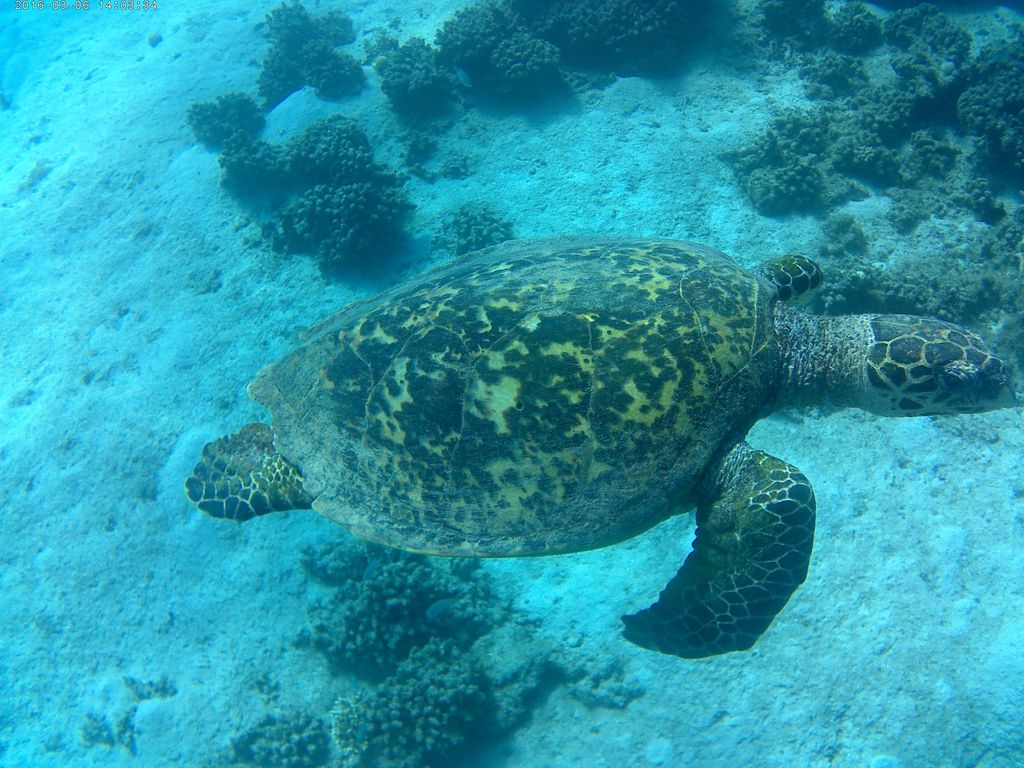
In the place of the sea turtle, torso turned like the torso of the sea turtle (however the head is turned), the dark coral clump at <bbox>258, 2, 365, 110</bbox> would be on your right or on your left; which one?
on your left

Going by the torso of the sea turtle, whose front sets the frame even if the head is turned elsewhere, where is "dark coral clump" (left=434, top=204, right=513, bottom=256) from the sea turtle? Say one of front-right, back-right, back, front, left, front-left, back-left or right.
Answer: left

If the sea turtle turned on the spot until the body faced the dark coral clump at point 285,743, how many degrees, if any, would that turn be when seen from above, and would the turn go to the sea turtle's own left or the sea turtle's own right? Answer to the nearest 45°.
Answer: approximately 180°

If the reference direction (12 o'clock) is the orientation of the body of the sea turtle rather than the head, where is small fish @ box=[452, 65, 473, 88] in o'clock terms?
The small fish is roughly at 9 o'clock from the sea turtle.

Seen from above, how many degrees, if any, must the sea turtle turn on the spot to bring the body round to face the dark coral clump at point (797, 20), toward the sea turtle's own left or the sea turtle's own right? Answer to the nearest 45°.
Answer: approximately 45° to the sea turtle's own left

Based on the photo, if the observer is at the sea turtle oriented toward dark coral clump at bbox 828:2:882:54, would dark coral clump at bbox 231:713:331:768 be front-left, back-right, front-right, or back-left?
back-left

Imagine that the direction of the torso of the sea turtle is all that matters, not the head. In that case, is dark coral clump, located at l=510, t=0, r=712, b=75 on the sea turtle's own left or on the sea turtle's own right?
on the sea turtle's own left

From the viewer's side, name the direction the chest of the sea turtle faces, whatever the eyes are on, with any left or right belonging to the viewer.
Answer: facing to the right of the viewer

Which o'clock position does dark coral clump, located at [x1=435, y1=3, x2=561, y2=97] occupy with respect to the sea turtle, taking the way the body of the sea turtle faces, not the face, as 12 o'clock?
The dark coral clump is roughly at 9 o'clock from the sea turtle.
